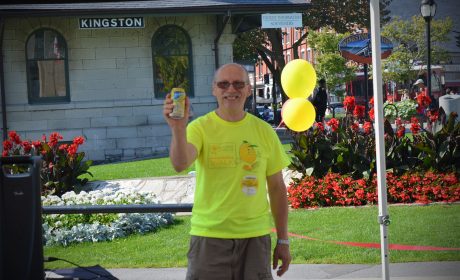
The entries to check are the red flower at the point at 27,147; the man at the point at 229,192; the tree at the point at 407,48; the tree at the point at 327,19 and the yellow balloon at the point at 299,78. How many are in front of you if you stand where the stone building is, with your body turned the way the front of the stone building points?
3

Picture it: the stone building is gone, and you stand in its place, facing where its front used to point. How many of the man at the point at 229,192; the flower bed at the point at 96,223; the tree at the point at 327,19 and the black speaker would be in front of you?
3

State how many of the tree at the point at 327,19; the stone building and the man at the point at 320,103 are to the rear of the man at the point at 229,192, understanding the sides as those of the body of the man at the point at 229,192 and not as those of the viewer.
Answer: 3

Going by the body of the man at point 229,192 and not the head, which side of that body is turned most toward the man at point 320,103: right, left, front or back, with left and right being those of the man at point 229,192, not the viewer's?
back

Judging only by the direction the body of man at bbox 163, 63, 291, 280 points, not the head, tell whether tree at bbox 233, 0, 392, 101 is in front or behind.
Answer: behind

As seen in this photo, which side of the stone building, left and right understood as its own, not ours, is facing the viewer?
front

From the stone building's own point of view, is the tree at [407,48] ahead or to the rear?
to the rear

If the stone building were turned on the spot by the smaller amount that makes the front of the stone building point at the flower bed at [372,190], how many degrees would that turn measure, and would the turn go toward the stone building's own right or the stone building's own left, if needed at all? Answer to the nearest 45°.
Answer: approximately 45° to the stone building's own left

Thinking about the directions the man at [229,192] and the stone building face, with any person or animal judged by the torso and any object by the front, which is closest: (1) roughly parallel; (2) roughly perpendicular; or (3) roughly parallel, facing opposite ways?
roughly parallel

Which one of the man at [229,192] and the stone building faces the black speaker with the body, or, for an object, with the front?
the stone building

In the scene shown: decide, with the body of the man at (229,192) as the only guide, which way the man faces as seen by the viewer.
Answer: toward the camera

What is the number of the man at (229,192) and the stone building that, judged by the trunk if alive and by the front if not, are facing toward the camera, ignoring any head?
2

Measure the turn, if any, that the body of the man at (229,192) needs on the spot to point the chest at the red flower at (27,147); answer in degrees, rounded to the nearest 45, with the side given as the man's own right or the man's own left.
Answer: approximately 135° to the man's own right

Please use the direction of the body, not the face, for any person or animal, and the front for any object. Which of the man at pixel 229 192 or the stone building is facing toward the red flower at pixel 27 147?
the stone building

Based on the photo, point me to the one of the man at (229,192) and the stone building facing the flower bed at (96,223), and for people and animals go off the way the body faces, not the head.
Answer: the stone building
